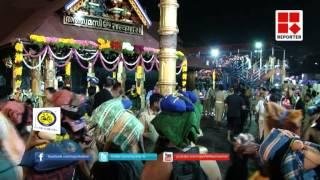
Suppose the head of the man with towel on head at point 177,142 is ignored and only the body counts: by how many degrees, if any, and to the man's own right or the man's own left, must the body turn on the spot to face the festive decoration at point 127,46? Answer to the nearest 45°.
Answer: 0° — they already face it

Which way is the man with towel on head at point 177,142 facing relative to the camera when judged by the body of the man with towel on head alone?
away from the camera

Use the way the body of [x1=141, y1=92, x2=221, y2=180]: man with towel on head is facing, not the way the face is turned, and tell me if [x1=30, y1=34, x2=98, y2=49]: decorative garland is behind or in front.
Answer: in front

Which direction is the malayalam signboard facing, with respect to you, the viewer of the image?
facing the viewer and to the right of the viewer

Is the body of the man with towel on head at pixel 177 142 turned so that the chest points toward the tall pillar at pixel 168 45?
yes

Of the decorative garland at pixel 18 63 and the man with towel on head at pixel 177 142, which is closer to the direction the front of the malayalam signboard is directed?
the man with towel on head

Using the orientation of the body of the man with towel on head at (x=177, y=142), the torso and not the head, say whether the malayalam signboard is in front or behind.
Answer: in front

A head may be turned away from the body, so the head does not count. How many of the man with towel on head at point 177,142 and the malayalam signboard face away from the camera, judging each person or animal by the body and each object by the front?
1

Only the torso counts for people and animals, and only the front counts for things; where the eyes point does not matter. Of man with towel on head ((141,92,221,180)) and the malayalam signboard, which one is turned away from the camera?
the man with towel on head

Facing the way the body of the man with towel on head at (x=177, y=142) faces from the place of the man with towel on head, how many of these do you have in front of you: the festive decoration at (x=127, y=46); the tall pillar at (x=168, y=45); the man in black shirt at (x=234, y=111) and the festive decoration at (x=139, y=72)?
4
